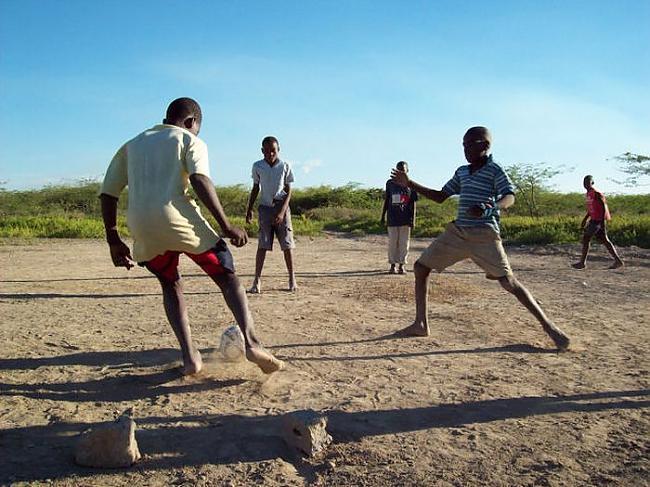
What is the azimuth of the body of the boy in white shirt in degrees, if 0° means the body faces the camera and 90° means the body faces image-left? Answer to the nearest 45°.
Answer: approximately 0°

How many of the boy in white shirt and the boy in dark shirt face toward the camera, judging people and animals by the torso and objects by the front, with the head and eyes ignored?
2

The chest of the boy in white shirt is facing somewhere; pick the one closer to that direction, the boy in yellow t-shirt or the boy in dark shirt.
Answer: the boy in yellow t-shirt

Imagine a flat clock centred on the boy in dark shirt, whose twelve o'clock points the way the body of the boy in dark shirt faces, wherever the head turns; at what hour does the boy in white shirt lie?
The boy in white shirt is roughly at 1 o'clock from the boy in dark shirt.

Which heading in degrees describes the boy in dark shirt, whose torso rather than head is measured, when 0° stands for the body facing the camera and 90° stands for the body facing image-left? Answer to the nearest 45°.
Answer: approximately 0°

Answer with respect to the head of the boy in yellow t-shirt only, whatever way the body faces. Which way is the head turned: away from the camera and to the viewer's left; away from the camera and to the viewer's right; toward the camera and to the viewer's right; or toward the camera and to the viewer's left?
away from the camera and to the viewer's right

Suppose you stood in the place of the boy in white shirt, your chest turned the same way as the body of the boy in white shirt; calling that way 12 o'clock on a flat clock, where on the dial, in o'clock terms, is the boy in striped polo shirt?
The boy in striped polo shirt is roughly at 11 o'clock from the boy in white shirt.

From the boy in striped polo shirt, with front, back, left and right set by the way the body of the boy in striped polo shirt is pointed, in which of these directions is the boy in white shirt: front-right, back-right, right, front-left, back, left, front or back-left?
right

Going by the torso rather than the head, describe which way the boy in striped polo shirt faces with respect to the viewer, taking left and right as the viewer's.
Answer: facing the viewer and to the left of the viewer

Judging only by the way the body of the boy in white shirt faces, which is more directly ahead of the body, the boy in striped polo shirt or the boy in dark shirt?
the boy in striped polo shirt

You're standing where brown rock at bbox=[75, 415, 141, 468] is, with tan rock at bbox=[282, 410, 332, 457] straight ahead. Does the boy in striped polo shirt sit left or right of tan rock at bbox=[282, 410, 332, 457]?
left

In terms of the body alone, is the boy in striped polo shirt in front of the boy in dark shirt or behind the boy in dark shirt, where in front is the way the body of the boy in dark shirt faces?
in front

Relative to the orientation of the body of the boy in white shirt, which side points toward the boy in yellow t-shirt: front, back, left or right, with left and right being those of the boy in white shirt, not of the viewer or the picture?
front

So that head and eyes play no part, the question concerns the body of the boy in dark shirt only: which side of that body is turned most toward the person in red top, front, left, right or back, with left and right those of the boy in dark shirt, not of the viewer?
left

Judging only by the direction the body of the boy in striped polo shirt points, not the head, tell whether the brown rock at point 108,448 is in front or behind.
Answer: in front

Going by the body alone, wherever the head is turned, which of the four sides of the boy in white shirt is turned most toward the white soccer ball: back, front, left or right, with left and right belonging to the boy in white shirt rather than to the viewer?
front
